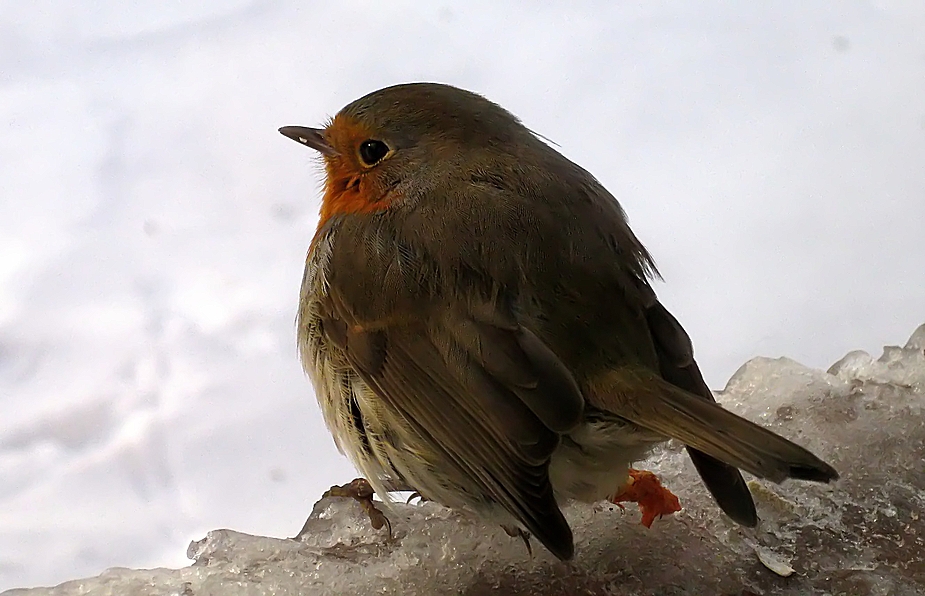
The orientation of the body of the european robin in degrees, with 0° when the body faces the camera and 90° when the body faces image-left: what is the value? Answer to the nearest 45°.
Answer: approximately 135°
